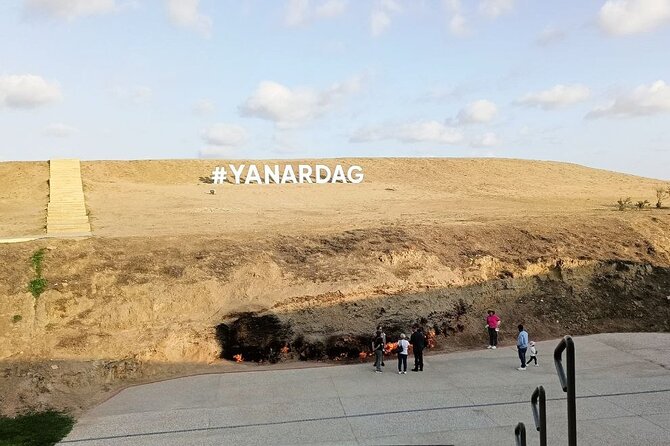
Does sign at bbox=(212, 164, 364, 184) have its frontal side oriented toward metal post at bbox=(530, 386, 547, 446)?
yes

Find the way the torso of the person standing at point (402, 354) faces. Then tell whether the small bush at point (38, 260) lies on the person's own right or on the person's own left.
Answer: on the person's own left

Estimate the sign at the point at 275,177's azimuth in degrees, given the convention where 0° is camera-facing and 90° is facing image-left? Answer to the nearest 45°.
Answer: approximately 0°

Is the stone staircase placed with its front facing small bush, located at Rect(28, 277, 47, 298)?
yes

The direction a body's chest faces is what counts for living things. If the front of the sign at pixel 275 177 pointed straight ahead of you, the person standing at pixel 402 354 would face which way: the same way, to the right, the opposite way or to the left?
the opposite way

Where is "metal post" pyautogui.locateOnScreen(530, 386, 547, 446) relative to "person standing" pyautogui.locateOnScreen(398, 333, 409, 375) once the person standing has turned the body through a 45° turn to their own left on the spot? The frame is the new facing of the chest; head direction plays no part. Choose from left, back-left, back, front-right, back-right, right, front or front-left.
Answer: back-left

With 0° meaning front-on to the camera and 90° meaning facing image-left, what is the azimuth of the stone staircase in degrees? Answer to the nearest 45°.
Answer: approximately 0°

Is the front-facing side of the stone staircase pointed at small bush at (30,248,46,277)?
yes

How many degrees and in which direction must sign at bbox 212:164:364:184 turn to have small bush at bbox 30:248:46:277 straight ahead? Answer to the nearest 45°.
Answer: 0° — it already faces it

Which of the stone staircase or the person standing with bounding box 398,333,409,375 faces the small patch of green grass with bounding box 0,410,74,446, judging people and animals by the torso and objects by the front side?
the stone staircase

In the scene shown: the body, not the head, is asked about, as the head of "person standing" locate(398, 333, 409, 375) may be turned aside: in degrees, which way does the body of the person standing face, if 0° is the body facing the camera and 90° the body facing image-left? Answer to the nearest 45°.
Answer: approximately 180°
